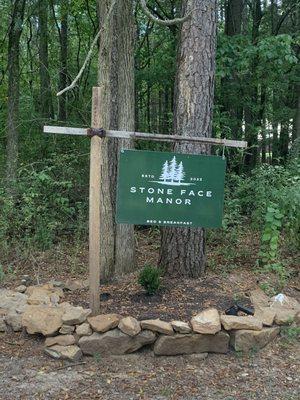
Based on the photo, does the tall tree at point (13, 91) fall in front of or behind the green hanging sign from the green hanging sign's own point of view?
behind

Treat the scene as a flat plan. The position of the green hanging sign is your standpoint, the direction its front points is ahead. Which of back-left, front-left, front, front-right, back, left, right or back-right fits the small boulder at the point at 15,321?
right

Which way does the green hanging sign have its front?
toward the camera
